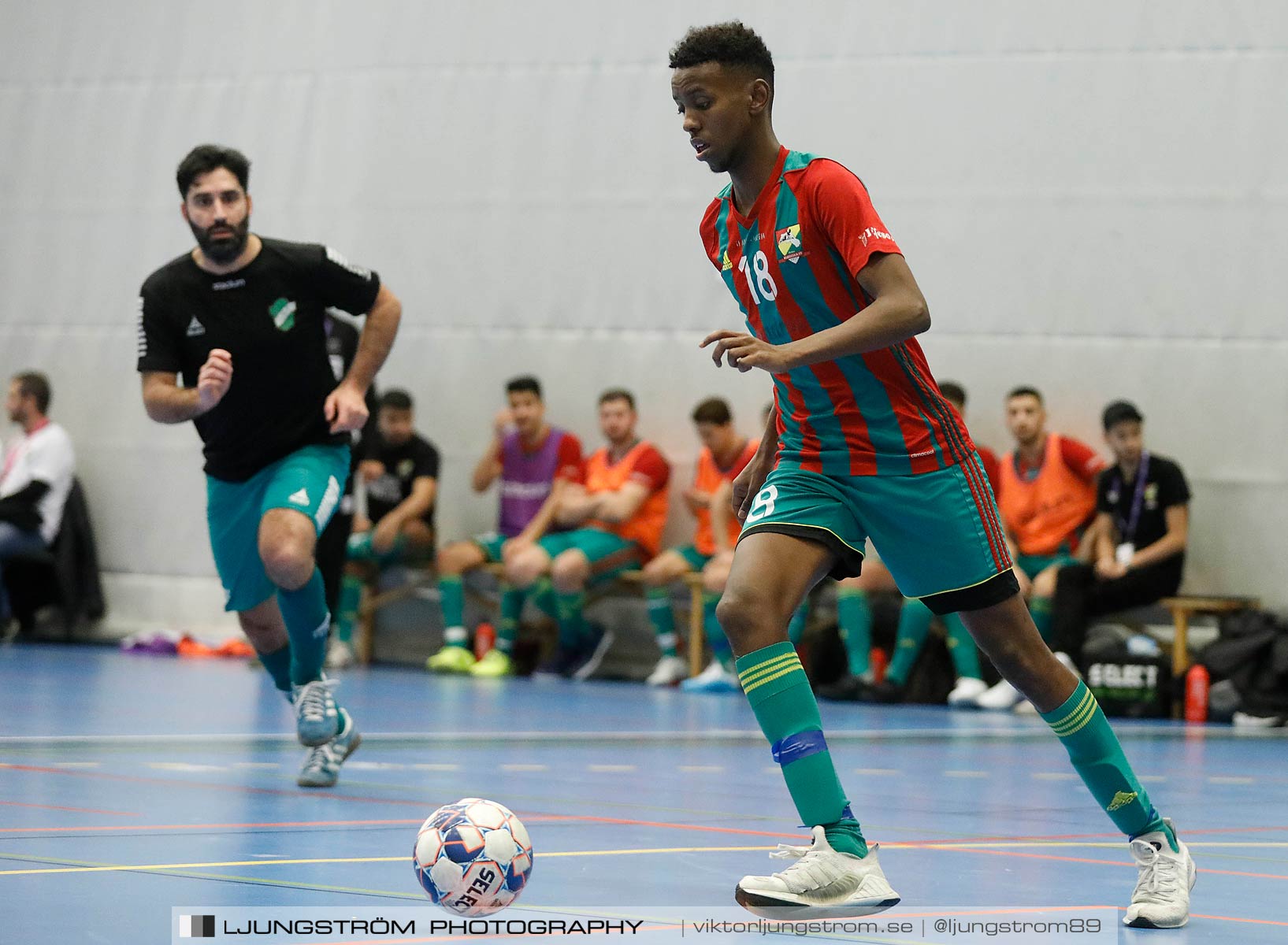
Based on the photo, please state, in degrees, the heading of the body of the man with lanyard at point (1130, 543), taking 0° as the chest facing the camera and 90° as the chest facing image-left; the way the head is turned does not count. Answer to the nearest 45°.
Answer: approximately 45°

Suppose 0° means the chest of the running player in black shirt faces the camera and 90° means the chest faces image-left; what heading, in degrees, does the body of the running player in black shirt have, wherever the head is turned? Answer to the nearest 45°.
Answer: approximately 0°

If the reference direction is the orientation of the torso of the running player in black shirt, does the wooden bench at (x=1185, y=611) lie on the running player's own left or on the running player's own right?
on the running player's own left

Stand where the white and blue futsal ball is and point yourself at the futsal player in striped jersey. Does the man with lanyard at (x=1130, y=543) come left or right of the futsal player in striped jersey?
left

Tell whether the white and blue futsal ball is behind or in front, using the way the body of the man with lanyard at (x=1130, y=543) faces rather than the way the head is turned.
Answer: in front

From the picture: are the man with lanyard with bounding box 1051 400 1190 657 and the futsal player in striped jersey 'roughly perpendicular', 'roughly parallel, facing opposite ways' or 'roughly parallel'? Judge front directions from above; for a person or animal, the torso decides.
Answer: roughly parallel

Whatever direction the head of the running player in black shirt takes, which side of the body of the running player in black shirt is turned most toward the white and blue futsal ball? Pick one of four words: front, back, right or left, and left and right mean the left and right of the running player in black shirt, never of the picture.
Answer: front

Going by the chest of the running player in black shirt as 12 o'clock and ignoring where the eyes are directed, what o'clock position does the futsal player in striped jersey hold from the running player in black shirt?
The futsal player in striped jersey is roughly at 11 o'clock from the running player in black shirt.

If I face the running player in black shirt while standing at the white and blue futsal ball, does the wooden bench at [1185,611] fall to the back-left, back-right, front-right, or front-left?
front-right

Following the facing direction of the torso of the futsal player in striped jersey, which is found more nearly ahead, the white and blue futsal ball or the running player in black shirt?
the white and blue futsal ball

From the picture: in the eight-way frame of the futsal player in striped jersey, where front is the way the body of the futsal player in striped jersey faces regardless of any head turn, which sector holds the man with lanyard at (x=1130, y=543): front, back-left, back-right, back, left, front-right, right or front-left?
back-right

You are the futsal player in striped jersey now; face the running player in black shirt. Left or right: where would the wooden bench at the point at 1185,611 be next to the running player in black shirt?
right

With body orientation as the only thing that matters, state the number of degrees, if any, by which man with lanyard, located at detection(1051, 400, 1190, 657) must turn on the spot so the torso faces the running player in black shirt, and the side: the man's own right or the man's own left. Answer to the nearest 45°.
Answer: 0° — they already face them

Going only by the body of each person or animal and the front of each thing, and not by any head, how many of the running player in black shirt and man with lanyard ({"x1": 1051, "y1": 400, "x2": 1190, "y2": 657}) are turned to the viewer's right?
0

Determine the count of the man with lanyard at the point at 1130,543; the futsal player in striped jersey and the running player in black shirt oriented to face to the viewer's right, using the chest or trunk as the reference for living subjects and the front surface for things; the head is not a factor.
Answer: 0
